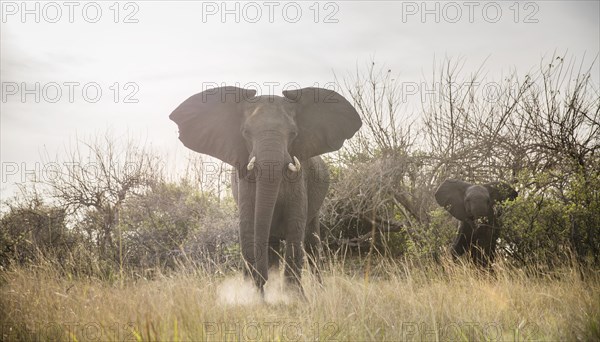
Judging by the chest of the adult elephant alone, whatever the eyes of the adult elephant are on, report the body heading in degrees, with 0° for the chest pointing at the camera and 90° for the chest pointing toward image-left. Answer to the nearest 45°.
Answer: approximately 0°
